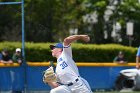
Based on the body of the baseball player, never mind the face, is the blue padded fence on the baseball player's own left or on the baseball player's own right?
on the baseball player's own right
